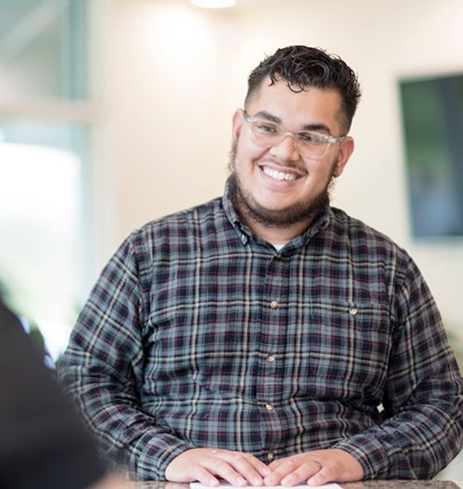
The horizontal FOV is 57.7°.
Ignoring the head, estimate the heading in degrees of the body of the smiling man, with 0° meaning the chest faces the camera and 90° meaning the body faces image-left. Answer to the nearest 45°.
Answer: approximately 0°

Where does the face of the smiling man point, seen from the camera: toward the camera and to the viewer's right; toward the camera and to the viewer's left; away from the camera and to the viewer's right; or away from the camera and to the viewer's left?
toward the camera and to the viewer's left

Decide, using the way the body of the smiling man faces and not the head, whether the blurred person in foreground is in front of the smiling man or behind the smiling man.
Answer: in front

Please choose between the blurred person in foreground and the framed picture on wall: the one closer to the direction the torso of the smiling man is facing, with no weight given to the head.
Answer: the blurred person in foreground
